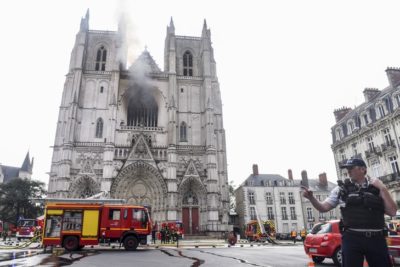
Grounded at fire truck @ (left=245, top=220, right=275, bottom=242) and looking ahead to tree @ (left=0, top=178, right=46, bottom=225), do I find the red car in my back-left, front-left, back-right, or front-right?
back-left

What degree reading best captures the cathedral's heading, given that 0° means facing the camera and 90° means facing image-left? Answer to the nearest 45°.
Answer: approximately 0°

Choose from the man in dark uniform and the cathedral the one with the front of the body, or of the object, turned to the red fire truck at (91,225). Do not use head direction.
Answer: the cathedral

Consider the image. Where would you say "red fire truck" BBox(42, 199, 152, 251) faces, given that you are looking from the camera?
facing to the right of the viewer

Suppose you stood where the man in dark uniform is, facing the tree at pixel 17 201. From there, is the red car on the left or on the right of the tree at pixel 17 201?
right

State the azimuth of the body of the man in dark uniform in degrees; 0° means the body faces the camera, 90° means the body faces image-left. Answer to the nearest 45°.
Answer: approximately 0°

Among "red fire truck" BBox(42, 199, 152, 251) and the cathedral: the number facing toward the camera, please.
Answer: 1
